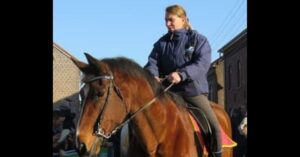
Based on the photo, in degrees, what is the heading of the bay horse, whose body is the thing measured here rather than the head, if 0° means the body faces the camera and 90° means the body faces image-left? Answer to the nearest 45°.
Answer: approximately 45°
